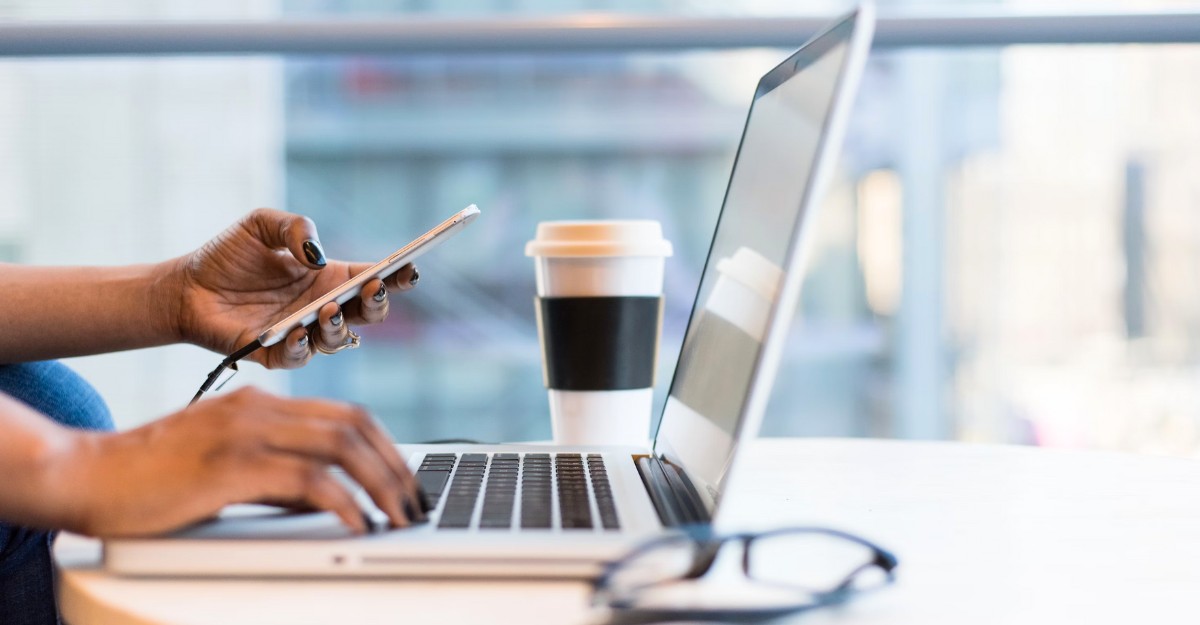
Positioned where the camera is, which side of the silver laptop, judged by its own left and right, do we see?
left

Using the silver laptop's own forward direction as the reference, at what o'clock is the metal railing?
The metal railing is roughly at 3 o'clock from the silver laptop.
